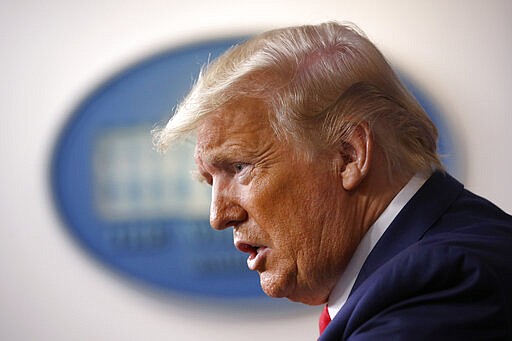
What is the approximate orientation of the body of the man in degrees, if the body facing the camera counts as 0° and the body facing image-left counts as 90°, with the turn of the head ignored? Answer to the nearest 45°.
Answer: approximately 90°

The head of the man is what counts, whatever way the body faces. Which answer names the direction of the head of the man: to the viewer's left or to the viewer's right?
to the viewer's left
